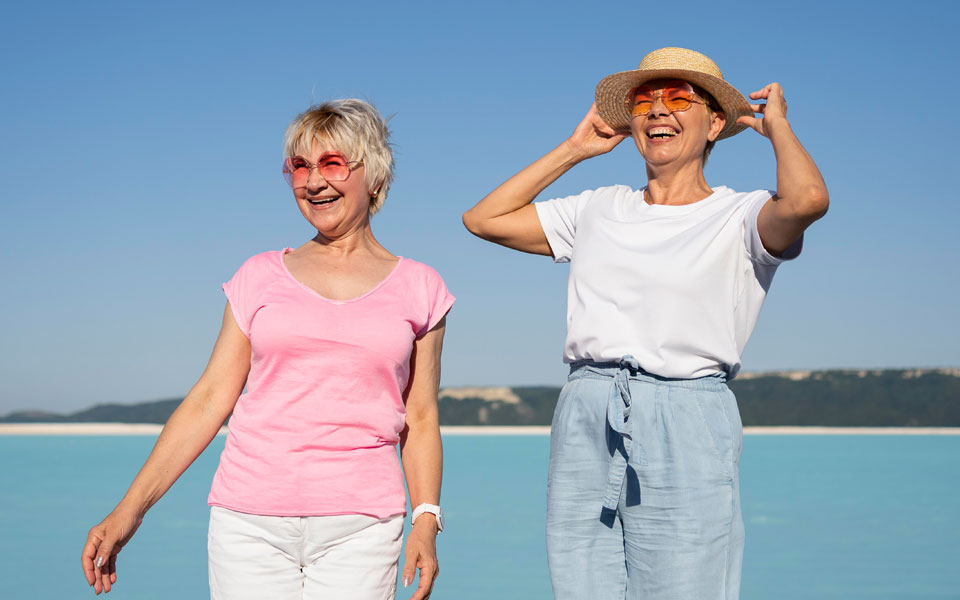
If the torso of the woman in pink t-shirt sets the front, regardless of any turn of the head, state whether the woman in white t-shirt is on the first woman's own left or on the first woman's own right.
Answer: on the first woman's own left

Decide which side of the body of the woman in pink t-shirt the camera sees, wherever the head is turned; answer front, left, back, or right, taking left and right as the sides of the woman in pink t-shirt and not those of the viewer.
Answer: front
